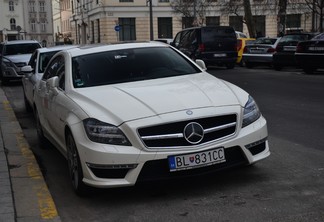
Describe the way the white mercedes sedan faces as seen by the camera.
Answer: facing the viewer and to the right of the viewer

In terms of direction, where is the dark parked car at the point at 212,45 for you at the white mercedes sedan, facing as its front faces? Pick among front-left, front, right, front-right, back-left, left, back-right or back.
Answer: back-left

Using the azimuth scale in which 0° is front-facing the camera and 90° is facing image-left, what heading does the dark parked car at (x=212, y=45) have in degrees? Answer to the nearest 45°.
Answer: approximately 135°

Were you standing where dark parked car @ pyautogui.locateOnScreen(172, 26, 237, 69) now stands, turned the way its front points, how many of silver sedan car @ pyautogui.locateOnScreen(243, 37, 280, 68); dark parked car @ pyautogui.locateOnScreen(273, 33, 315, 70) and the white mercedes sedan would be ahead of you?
0

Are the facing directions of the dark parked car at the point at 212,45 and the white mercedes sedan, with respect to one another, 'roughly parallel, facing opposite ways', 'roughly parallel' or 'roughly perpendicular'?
roughly parallel, facing opposite ways

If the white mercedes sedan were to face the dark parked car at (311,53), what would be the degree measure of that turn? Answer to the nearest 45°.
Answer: approximately 90° to its left

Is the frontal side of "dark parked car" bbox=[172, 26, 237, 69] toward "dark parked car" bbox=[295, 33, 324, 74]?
no

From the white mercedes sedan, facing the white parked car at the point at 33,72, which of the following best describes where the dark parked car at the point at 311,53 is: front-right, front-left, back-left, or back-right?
front-right

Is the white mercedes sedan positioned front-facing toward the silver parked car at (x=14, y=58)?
no

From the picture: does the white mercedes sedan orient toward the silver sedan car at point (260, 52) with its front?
no

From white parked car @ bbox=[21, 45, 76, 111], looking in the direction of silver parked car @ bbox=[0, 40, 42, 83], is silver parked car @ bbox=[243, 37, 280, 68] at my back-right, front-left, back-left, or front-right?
front-right

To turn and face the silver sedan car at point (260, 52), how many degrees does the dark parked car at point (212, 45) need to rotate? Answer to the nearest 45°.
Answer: approximately 135° to its right

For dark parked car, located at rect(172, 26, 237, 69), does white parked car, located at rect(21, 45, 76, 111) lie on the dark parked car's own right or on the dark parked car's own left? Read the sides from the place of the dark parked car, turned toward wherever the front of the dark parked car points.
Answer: on the dark parked car's own left
